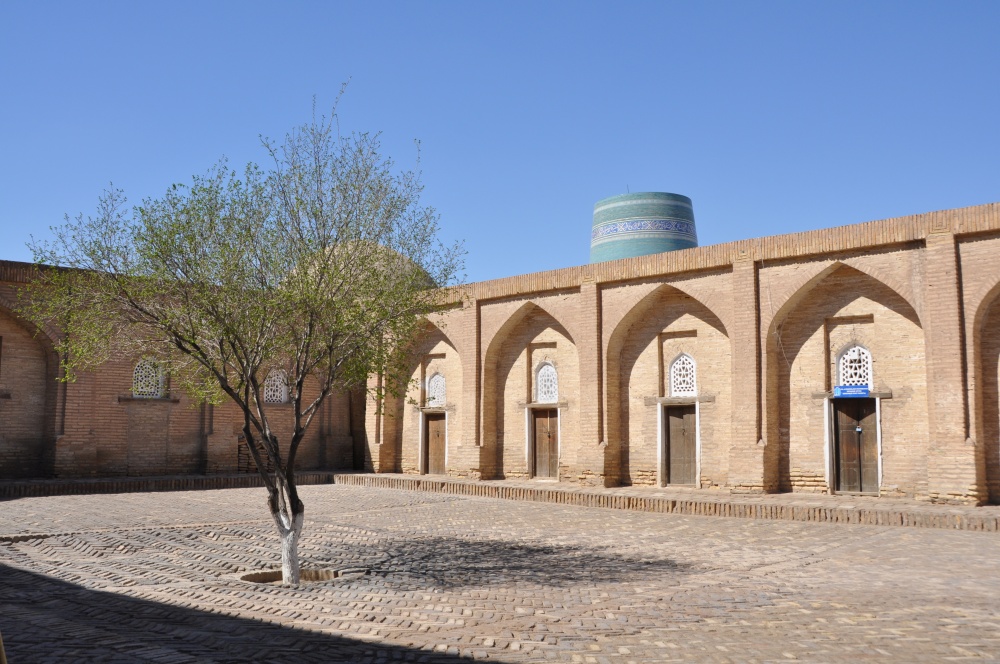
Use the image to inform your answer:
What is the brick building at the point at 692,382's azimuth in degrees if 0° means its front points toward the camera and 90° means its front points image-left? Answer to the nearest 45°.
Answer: approximately 45°
